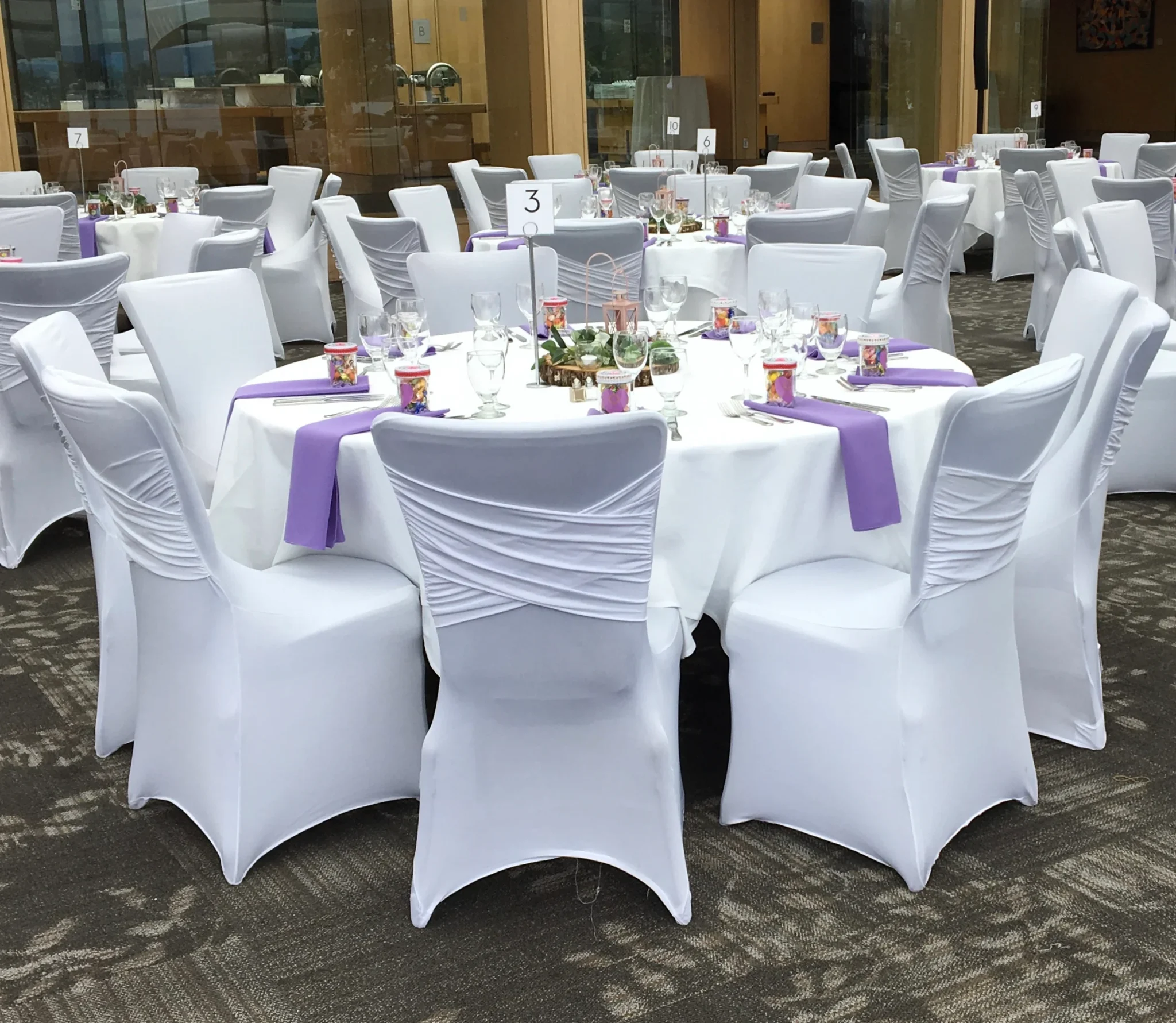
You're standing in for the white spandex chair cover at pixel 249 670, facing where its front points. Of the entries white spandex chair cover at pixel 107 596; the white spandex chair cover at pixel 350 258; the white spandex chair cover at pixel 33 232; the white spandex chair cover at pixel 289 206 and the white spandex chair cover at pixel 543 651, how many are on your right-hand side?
1

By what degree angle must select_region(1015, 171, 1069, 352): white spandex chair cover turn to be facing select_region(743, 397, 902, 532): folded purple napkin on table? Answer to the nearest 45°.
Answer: approximately 135° to its right

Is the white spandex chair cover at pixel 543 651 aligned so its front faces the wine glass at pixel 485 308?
yes

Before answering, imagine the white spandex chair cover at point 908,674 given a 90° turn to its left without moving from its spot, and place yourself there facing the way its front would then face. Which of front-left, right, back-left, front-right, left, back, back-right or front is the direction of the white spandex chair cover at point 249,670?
front-right

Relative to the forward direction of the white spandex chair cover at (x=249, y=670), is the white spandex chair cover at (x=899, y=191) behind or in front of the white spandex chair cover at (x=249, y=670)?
in front

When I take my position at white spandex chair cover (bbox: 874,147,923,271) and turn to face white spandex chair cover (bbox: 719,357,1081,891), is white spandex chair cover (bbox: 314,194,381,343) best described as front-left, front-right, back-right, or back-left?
front-right

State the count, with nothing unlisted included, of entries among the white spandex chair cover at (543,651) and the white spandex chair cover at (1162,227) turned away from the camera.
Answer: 2

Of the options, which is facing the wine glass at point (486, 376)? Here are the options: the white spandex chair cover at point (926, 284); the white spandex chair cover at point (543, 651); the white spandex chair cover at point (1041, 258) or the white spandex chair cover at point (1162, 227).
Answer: the white spandex chair cover at point (543, 651)

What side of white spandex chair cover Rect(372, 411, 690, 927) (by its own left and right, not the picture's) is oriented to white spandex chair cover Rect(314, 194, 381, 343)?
front

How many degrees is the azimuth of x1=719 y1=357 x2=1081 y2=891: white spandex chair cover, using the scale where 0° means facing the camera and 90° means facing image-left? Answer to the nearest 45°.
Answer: approximately 135°

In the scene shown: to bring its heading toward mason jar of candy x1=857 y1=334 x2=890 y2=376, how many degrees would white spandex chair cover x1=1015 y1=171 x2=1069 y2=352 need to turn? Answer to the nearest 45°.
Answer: approximately 135° to its right

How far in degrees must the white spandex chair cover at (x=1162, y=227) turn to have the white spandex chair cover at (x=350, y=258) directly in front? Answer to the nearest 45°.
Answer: approximately 90° to its left

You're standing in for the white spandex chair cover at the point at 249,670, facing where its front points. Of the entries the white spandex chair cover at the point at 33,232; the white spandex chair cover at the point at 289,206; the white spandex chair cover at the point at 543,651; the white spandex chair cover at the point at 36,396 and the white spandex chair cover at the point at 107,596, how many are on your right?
1

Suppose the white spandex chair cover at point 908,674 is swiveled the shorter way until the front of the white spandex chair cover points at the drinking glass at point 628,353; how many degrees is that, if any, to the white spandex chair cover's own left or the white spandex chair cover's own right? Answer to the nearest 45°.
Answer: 0° — it already faces it

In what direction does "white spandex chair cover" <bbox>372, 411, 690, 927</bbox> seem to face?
away from the camera
